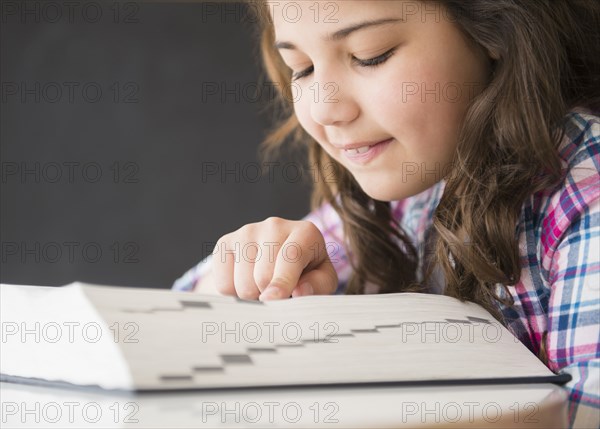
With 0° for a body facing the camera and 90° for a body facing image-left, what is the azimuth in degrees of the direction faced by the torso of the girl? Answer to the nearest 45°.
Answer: approximately 45°
